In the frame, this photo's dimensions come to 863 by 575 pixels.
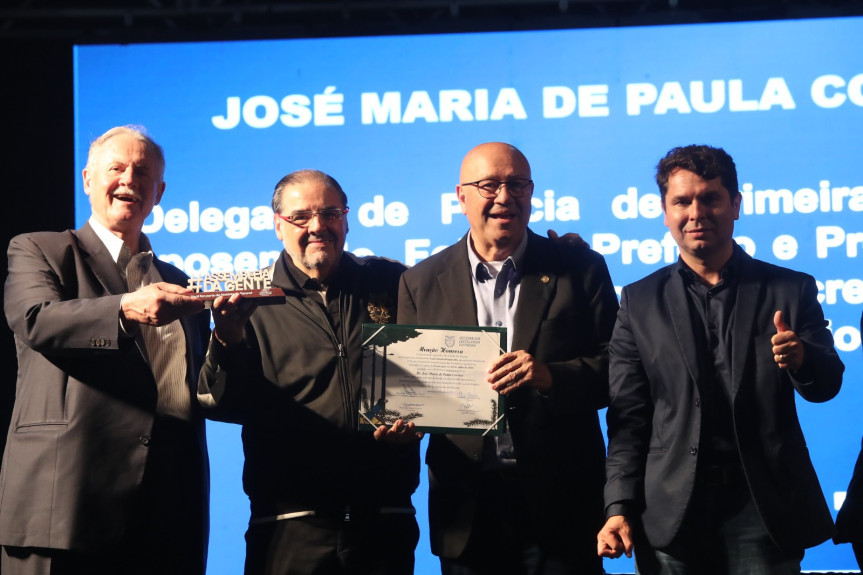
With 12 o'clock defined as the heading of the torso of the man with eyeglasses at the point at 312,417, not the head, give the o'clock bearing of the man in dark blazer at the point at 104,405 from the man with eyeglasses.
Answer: The man in dark blazer is roughly at 3 o'clock from the man with eyeglasses.

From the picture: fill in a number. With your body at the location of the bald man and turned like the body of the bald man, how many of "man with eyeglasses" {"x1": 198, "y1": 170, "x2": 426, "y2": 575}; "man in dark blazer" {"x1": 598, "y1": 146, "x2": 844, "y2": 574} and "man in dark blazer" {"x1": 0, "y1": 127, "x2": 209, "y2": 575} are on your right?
2

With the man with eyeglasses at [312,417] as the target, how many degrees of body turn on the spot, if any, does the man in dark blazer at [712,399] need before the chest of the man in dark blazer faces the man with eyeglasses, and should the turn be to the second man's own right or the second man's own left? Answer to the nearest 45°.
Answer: approximately 90° to the second man's own right

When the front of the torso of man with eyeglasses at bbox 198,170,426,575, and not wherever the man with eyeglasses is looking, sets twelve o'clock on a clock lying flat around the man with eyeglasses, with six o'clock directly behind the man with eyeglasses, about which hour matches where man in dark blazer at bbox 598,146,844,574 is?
The man in dark blazer is roughly at 10 o'clock from the man with eyeglasses.
